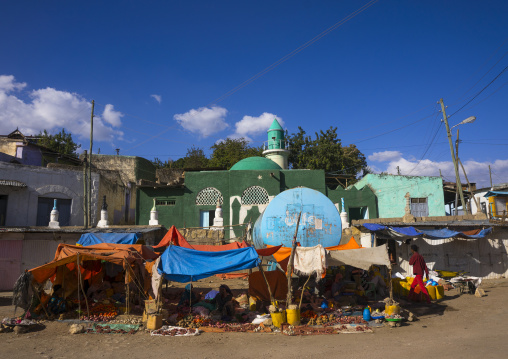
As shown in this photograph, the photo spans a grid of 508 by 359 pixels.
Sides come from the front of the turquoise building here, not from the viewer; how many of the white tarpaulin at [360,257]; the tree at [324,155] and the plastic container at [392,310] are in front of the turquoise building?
2

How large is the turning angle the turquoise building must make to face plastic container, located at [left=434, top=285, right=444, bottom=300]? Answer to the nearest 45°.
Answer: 0° — it already faces it

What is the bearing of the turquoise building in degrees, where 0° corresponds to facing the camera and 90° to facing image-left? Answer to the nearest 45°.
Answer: approximately 0°

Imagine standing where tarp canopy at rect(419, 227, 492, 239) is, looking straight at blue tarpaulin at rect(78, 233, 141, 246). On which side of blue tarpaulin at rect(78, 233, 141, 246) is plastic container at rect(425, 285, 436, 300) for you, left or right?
left

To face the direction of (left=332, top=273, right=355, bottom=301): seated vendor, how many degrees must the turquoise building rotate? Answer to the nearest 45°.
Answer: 0° — it already faces them

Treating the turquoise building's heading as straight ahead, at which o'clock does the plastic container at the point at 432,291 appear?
The plastic container is roughly at 12 o'clock from the turquoise building.

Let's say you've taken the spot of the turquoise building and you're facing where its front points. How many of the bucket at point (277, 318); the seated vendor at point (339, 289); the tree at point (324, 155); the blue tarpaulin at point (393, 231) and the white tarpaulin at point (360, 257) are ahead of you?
4

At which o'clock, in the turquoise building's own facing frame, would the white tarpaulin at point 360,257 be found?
The white tarpaulin is roughly at 12 o'clock from the turquoise building.

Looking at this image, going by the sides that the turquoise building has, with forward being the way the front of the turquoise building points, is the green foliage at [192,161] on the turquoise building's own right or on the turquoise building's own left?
on the turquoise building's own right
